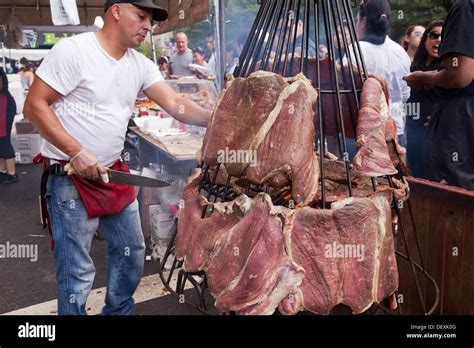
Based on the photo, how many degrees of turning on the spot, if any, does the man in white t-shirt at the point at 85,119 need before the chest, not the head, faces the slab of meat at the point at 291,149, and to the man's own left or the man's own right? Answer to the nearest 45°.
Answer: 0° — they already face it

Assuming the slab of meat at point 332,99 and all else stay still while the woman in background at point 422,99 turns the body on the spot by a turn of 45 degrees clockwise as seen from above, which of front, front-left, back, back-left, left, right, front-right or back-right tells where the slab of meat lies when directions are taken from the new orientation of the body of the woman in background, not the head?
front

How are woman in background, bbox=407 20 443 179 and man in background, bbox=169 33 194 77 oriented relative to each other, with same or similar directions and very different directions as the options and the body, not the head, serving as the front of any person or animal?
same or similar directions

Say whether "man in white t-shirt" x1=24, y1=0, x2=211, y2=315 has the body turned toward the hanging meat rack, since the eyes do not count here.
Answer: yes

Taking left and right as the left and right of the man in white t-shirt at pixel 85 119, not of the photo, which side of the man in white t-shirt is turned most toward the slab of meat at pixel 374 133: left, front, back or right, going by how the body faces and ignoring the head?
front

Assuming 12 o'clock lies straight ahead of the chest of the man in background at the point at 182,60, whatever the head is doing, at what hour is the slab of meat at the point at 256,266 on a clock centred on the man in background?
The slab of meat is roughly at 12 o'clock from the man in background.

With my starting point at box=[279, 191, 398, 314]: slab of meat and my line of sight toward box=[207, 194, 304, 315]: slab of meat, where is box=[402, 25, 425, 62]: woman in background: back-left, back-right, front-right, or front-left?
back-right

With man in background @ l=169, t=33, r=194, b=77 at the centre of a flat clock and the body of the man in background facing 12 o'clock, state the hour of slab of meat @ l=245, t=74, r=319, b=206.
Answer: The slab of meat is roughly at 12 o'clock from the man in background.

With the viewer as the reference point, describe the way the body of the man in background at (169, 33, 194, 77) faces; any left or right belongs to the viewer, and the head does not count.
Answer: facing the viewer

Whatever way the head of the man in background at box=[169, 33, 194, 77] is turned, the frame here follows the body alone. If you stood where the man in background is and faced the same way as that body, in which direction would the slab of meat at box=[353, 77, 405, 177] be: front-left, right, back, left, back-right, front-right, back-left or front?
front

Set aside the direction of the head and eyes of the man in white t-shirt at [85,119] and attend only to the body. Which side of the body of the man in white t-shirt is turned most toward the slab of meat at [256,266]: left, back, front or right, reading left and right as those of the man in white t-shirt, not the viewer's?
front

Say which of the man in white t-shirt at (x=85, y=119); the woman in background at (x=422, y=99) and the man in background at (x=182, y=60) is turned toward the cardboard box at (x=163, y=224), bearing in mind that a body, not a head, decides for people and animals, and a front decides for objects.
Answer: the man in background

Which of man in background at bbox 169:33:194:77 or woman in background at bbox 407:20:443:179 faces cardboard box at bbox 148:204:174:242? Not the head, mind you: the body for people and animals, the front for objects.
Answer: the man in background

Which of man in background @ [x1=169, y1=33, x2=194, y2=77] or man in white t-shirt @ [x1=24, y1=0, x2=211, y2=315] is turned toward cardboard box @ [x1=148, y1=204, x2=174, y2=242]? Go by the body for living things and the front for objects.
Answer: the man in background
